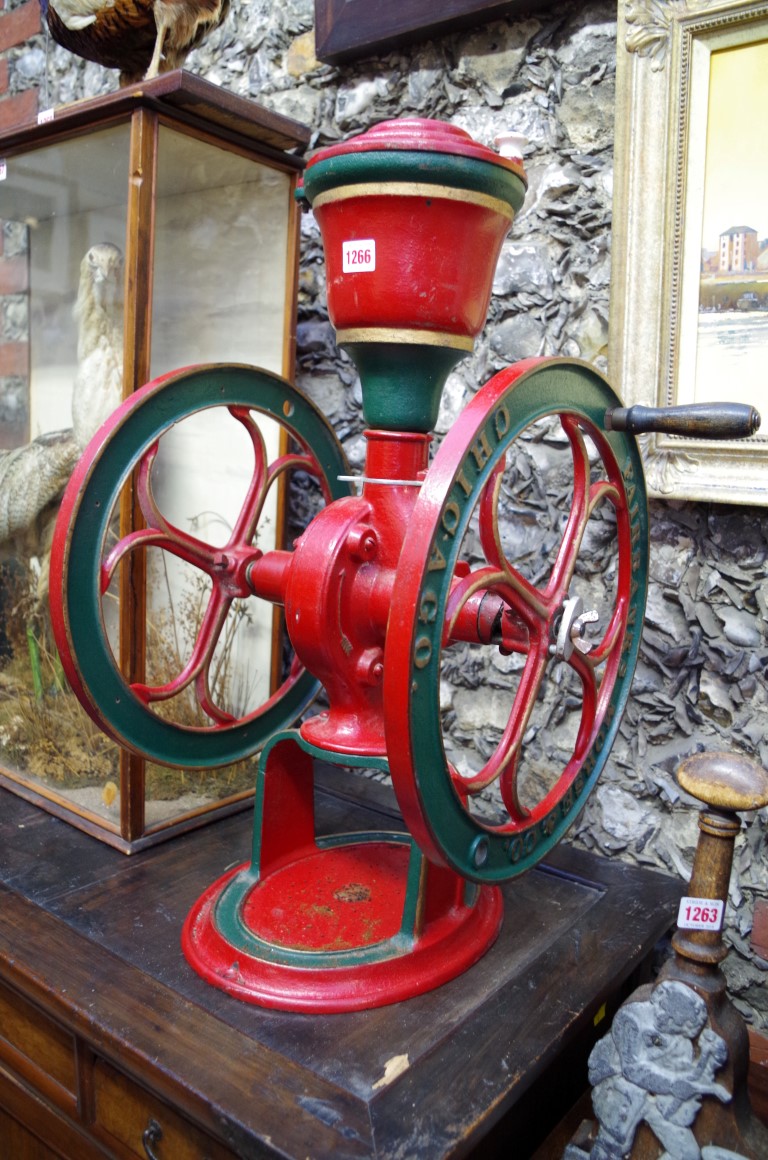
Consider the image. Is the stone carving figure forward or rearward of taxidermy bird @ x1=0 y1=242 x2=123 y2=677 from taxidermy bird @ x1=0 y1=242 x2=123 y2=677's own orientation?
forward

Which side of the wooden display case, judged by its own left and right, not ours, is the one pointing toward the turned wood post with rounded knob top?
left

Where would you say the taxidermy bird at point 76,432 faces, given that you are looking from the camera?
facing the viewer and to the right of the viewer

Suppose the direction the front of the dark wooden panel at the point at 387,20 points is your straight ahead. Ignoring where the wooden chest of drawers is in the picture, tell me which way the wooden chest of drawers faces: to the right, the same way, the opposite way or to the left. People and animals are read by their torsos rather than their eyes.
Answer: the same way

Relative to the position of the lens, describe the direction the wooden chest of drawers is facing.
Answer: facing the viewer and to the left of the viewer

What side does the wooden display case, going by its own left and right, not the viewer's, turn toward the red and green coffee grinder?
left

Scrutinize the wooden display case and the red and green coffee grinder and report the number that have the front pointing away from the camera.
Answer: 0

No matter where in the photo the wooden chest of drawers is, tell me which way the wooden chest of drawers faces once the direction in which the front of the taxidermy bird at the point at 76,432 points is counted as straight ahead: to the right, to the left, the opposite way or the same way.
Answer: to the right

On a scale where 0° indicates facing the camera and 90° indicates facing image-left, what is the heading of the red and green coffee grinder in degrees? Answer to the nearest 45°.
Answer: approximately 45°

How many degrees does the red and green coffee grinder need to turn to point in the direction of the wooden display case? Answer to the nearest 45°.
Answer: approximately 90° to its right
